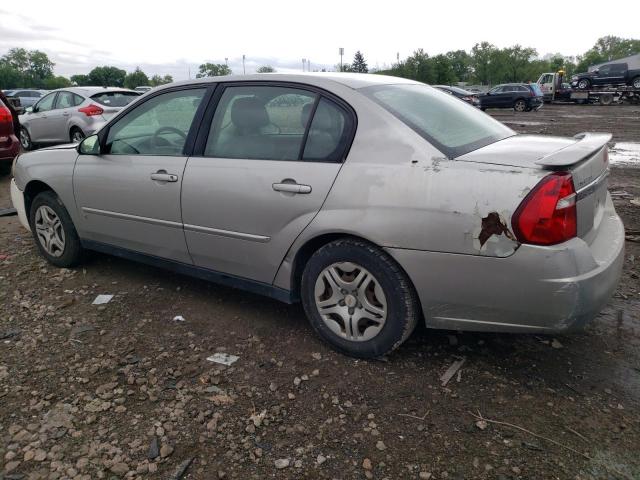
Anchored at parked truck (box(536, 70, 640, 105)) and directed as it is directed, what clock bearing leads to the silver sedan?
The silver sedan is roughly at 9 o'clock from the parked truck.

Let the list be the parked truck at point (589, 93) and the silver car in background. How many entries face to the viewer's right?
0

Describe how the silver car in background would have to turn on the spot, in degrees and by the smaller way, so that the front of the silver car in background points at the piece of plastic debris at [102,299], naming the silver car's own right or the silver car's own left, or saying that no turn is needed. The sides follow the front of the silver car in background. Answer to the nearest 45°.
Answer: approximately 135° to the silver car's own left

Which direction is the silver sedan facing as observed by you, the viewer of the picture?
facing away from the viewer and to the left of the viewer

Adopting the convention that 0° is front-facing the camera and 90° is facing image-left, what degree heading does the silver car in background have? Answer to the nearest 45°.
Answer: approximately 135°

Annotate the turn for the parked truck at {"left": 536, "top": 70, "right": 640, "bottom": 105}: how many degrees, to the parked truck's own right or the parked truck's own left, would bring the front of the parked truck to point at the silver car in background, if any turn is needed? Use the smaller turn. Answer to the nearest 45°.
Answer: approximately 90° to the parked truck's own left

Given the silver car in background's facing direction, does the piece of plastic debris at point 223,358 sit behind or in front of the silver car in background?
behind

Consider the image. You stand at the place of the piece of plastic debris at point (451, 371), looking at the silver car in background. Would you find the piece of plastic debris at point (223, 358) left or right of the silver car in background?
left

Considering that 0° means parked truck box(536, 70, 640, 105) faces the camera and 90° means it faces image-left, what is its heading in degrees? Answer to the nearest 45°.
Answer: approximately 90°

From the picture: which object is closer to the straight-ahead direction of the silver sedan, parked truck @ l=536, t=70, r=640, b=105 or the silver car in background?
the silver car in background

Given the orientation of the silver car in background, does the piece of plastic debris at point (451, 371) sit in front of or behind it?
behind

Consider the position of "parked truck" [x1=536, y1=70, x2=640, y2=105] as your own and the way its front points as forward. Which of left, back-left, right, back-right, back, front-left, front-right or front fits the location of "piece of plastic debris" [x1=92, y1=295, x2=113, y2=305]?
left

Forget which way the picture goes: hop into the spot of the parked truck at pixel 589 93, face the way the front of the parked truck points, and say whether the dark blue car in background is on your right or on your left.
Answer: on your left

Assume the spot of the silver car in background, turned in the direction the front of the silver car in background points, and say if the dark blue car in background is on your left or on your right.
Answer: on your right

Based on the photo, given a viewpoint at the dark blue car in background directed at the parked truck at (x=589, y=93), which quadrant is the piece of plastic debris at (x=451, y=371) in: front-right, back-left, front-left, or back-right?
back-right
